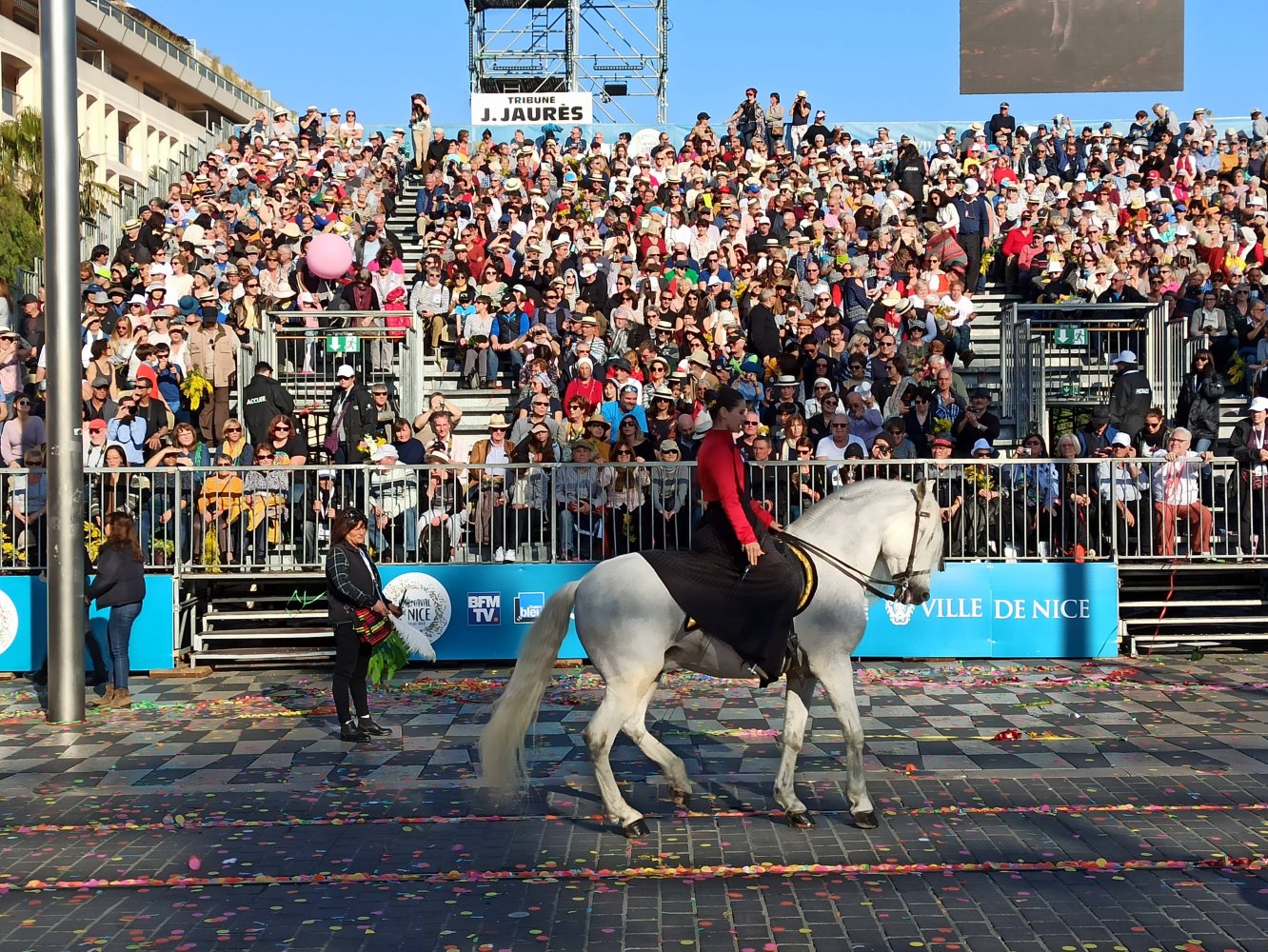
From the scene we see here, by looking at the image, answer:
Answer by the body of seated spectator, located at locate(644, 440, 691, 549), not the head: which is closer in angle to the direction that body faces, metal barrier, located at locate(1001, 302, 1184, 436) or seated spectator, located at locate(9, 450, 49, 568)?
the seated spectator

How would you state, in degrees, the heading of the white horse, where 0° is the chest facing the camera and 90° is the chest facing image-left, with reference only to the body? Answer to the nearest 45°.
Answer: approximately 270°

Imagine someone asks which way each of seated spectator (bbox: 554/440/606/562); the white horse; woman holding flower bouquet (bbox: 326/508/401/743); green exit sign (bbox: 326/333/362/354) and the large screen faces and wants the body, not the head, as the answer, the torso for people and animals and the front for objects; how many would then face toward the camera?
3

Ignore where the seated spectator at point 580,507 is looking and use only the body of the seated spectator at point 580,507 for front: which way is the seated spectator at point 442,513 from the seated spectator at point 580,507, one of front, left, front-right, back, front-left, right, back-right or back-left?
right

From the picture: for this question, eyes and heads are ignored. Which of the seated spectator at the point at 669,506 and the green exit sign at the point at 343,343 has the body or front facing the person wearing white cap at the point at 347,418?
the green exit sign

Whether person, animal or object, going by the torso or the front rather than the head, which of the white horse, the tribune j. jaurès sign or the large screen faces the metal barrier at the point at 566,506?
the tribune j. jaurès sign

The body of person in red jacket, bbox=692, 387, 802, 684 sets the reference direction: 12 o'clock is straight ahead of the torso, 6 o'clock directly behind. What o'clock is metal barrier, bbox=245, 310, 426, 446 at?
The metal barrier is roughly at 8 o'clock from the person in red jacket.

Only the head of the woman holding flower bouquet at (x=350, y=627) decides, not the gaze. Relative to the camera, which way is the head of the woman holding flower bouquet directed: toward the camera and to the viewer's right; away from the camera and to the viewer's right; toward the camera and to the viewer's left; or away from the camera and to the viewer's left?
toward the camera and to the viewer's right

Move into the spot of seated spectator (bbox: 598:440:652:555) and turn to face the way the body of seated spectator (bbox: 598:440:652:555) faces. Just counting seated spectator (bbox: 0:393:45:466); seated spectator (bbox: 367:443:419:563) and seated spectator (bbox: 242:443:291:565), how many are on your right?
3

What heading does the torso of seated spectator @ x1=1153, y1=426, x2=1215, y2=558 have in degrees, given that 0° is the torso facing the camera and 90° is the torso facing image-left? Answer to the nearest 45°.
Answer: approximately 0°
